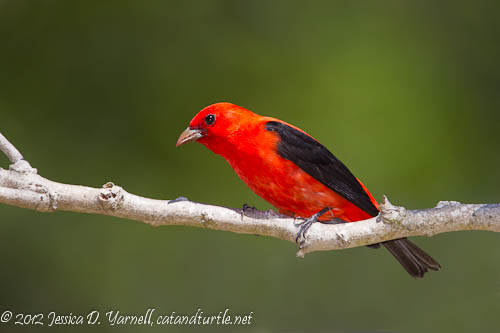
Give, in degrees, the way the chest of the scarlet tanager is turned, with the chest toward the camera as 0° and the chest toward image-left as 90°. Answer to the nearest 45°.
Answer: approximately 90°
